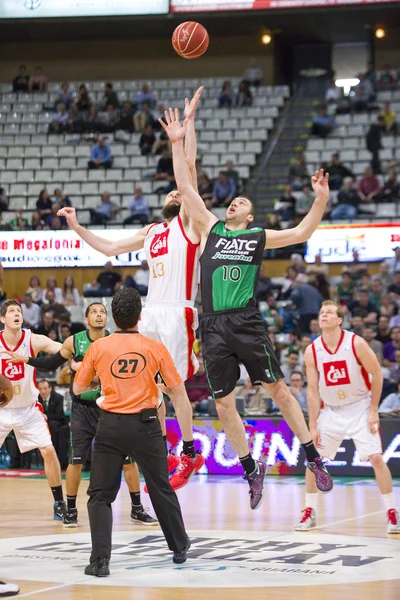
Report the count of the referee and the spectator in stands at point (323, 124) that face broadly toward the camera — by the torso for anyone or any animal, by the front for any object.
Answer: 1

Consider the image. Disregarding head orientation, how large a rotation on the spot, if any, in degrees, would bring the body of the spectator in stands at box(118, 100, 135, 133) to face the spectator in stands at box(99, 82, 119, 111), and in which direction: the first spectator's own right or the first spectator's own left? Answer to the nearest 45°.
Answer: approximately 135° to the first spectator's own right

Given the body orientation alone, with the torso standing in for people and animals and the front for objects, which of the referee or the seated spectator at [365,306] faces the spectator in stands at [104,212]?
the referee

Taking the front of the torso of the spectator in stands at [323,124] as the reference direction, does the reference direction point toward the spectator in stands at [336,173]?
yes

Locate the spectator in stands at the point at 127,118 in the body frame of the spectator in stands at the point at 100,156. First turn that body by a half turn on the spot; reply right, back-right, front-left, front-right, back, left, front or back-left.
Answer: front-right

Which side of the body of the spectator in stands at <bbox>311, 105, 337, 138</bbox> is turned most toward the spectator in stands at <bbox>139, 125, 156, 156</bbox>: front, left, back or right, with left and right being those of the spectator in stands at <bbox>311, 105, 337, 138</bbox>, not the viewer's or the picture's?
right

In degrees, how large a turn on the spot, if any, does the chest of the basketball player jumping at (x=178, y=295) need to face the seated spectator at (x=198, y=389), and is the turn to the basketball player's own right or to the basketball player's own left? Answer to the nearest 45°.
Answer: approximately 135° to the basketball player's own right

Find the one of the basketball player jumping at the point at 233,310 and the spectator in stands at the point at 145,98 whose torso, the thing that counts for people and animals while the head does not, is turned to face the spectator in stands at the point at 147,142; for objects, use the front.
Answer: the spectator in stands at the point at 145,98

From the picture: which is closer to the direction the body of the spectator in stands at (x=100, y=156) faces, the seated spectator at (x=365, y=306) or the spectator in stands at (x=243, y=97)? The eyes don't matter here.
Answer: the seated spectator

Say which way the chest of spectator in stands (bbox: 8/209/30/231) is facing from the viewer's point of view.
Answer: toward the camera

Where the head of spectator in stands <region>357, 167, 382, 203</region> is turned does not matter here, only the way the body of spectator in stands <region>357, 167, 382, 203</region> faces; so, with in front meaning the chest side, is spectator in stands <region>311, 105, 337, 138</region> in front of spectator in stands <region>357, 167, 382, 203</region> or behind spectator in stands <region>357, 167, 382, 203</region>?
behind

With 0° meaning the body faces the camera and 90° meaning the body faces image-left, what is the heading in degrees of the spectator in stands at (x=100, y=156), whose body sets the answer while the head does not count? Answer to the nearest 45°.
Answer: approximately 0°

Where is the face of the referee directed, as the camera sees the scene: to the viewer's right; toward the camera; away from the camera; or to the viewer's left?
away from the camera

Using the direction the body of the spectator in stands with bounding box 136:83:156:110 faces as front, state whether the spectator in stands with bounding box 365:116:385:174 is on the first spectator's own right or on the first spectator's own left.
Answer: on the first spectator's own left

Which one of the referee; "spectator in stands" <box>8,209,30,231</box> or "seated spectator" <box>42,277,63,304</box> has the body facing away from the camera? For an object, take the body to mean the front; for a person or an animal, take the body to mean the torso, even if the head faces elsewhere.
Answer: the referee

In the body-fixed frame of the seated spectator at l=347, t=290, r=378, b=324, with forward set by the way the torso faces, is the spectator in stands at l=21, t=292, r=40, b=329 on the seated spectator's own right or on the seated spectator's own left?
on the seated spectator's own right
